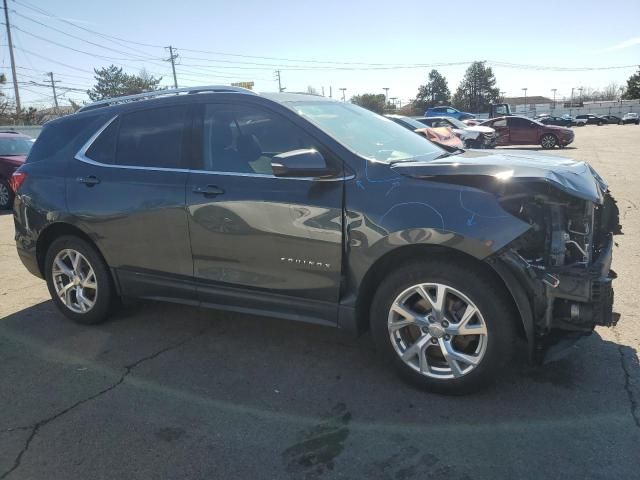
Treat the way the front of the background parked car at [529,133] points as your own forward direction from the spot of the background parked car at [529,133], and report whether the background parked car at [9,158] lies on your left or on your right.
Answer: on your right

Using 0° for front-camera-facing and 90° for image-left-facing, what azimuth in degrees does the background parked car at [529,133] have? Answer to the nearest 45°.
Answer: approximately 270°

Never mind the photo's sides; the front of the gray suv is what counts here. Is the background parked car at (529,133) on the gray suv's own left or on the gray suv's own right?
on the gray suv's own left

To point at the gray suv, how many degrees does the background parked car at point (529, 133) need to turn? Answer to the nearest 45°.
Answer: approximately 90° to its right

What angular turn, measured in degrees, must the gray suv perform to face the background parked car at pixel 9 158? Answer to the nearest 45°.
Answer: approximately 180°

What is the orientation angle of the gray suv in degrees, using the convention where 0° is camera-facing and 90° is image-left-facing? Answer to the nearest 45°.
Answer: approximately 315°
